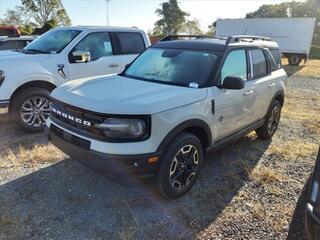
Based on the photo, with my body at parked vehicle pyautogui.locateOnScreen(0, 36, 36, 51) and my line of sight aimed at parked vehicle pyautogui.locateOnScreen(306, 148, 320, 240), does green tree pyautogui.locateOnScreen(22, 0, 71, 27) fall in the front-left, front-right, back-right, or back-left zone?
back-left

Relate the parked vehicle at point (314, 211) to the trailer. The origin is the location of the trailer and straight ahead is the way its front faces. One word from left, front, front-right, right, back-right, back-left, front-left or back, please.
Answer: left

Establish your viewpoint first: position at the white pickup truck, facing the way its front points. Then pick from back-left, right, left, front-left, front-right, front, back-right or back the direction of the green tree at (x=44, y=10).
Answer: back-right

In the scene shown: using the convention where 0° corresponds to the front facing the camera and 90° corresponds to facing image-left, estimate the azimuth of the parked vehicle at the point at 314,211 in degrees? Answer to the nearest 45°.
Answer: approximately 45°

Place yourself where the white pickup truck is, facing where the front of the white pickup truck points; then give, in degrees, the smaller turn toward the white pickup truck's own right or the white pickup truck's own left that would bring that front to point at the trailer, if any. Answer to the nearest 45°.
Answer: approximately 180°

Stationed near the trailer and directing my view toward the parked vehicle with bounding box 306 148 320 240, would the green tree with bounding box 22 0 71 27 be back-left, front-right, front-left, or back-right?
back-right

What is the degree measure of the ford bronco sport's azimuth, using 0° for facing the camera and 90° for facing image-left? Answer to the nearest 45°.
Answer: approximately 45°

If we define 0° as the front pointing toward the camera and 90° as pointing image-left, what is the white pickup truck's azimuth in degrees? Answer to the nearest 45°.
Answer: approximately 45°

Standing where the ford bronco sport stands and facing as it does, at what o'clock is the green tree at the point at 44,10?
The green tree is roughly at 4 o'clock from the ford bronco sport.

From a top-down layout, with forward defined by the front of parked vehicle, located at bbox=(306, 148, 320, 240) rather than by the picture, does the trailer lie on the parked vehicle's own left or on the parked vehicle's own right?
on the parked vehicle's own right

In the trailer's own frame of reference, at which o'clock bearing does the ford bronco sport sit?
The ford bronco sport is roughly at 9 o'clock from the trailer.

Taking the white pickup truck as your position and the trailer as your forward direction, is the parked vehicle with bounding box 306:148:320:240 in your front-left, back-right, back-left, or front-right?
back-right

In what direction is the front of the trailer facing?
to the viewer's left
